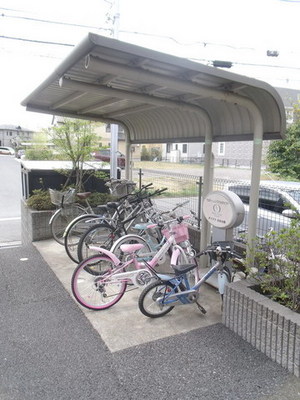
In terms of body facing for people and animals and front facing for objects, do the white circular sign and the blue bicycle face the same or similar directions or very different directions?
very different directions

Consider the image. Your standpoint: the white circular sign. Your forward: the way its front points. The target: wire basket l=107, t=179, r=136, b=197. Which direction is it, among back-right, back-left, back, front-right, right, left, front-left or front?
right

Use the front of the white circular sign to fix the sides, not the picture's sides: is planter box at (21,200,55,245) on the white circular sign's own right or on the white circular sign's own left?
on the white circular sign's own right

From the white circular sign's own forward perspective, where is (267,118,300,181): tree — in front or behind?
behind

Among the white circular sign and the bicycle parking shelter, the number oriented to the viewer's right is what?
0

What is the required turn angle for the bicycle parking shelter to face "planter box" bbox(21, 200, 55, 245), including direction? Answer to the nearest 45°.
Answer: approximately 90° to its right

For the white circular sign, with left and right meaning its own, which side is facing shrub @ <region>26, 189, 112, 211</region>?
right

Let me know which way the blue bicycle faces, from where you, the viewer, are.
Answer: facing away from the viewer and to the right of the viewer

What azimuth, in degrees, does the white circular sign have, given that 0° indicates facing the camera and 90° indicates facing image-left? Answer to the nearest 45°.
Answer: approximately 45°
